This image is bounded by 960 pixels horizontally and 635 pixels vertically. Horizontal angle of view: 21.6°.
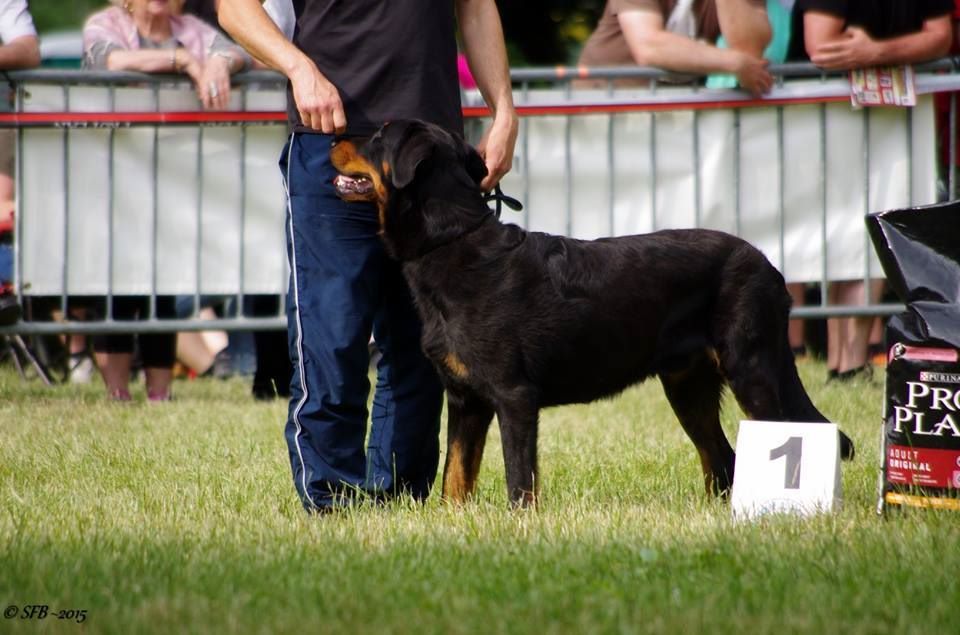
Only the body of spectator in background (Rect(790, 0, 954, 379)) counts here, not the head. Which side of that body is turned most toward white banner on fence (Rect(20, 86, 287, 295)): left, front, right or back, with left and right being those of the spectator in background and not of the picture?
right

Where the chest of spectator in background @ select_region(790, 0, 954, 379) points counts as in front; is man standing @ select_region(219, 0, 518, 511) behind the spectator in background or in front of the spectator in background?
in front

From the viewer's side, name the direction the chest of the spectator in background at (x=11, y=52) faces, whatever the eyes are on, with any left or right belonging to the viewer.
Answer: facing the viewer

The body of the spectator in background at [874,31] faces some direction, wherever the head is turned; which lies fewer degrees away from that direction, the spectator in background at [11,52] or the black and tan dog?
the black and tan dog

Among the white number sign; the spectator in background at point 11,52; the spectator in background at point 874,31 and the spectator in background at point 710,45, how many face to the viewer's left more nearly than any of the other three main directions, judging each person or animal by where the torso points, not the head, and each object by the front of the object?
0

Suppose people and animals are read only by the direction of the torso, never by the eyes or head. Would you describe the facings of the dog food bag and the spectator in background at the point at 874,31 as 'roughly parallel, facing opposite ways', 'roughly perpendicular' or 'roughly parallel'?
roughly parallel

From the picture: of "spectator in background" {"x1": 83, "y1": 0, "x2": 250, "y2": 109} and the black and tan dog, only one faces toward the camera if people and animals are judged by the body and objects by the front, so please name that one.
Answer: the spectator in background

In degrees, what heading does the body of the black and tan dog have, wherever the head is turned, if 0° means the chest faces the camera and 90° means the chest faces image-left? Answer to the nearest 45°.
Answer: approximately 90°

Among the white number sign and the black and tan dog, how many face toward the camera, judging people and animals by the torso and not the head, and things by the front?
1

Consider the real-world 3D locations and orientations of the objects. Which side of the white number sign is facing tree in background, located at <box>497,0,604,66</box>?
back

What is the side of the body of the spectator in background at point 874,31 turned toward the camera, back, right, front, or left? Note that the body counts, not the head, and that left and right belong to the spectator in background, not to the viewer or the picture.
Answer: front

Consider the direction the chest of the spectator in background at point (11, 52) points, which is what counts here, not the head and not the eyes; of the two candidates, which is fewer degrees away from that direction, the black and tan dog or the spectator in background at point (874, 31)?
the black and tan dog
